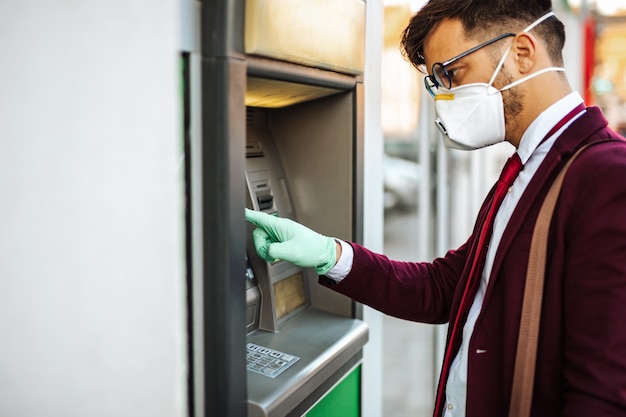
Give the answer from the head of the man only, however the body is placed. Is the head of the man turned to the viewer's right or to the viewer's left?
to the viewer's left

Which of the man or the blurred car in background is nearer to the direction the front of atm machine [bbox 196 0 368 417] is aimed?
the man

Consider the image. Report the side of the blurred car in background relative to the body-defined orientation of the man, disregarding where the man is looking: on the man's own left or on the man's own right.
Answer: on the man's own right

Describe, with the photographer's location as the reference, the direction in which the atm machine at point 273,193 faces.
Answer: facing the viewer and to the right of the viewer

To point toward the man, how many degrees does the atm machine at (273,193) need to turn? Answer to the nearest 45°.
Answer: approximately 45° to its left

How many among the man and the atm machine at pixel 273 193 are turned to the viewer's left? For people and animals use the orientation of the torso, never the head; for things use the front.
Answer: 1

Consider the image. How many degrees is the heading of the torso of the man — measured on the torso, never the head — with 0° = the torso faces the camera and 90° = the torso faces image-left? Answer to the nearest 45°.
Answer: approximately 90°
